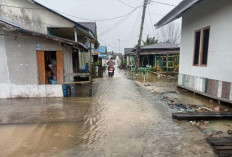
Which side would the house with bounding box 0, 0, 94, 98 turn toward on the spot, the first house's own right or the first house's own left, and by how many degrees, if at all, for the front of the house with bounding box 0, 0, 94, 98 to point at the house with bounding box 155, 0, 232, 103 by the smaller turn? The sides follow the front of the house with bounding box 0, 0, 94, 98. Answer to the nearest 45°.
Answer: approximately 45° to the first house's own right

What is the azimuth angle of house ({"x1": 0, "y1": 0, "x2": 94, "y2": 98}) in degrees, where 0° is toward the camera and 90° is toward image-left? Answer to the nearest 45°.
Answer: approximately 270°
